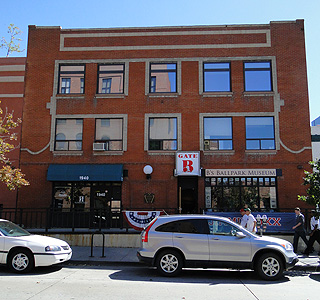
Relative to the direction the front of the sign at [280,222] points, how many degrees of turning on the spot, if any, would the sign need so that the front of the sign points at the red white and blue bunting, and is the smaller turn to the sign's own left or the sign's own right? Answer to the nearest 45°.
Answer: approximately 90° to the sign's own right

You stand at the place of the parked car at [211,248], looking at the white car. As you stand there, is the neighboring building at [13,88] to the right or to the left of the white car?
right

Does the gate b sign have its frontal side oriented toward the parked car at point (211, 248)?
yes

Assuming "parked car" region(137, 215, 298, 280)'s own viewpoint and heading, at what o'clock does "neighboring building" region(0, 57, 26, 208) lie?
The neighboring building is roughly at 7 o'clock from the parked car.

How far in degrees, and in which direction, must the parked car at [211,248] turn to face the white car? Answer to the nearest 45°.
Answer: approximately 180°

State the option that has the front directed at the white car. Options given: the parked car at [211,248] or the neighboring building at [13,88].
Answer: the neighboring building

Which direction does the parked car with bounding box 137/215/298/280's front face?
to the viewer's right

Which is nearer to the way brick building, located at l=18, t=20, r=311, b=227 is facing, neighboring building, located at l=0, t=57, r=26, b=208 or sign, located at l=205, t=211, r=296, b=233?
the sign

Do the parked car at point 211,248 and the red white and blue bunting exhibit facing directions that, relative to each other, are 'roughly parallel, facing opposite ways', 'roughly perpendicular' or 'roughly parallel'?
roughly perpendicular

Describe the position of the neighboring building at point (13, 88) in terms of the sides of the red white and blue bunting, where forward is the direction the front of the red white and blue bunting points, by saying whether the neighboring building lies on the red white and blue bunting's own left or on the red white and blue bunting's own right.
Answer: on the red white and blue bunting's own right
